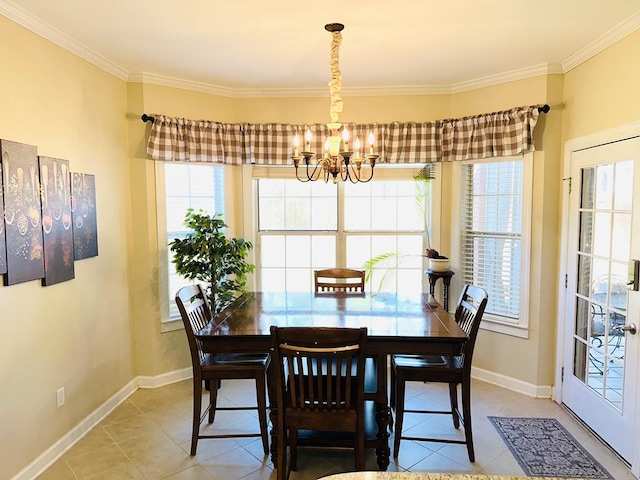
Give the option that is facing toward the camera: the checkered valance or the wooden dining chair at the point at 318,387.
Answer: the checkered valance

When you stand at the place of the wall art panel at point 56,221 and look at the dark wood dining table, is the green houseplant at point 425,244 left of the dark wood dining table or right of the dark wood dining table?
left

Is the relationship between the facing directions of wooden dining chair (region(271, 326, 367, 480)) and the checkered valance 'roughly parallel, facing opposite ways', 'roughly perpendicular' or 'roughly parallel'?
roughly parallel, facing opposite ways

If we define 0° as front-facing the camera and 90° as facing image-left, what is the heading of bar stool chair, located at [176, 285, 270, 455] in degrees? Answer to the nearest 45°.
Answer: approximately 270°

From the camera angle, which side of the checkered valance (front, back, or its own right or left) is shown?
front

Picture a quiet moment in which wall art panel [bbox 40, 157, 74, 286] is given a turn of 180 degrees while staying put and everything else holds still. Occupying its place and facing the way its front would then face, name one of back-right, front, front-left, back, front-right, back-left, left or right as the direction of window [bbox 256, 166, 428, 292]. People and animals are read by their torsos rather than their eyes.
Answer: back-right

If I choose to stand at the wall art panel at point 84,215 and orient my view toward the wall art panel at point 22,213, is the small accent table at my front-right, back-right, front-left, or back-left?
back-left

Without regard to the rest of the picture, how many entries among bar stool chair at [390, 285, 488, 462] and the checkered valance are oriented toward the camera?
1

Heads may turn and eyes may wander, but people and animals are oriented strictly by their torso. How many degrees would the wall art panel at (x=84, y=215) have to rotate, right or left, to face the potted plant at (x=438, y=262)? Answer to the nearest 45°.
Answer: approximately 45° to its left

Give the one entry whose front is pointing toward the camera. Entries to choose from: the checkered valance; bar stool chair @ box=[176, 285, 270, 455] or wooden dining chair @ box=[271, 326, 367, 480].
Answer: the checkered valance

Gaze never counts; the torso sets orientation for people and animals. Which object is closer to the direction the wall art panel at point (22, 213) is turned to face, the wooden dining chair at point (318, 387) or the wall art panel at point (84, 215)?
the wooden dining chair

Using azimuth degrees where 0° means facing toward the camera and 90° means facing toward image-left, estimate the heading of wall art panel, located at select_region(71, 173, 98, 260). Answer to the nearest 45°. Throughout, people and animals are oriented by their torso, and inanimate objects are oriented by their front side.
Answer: approximately 315°

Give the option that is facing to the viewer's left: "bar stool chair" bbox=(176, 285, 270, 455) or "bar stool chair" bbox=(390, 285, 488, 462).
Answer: "bar stool chair" bbox=(390, 285, 488, 462)

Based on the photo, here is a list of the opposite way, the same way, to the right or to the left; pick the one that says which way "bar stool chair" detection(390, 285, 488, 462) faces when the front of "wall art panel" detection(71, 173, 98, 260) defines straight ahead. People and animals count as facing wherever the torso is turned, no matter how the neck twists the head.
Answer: the opposite way

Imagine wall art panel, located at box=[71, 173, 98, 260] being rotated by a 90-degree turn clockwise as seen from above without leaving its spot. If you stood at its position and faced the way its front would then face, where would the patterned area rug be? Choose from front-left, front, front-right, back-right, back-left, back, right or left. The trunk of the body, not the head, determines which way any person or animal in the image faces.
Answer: left

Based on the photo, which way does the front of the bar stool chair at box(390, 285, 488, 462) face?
to the viewer's left

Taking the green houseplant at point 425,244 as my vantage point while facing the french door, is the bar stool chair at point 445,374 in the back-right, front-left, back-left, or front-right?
front-right

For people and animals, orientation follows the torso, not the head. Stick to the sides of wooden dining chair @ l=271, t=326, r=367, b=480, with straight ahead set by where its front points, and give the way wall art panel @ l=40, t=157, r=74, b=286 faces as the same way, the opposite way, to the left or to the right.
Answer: to the right

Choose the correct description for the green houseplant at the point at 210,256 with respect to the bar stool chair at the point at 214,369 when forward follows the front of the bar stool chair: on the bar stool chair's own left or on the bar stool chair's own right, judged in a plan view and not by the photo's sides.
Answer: on the bar stool chair's own left

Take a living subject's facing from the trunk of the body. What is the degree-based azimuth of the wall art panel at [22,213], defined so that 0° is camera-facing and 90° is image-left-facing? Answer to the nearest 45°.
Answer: approximately 315°

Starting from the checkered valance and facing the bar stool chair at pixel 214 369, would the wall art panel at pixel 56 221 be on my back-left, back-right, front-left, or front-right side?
front-right
